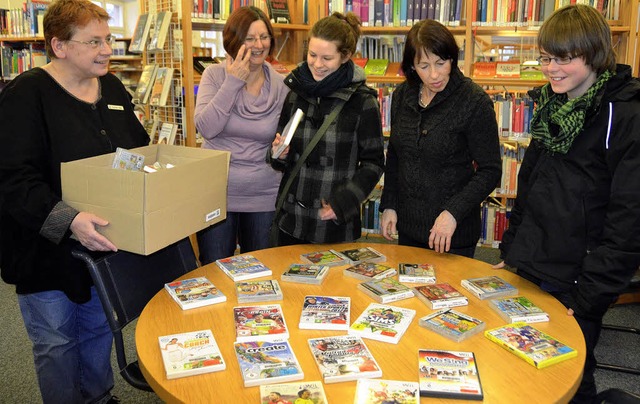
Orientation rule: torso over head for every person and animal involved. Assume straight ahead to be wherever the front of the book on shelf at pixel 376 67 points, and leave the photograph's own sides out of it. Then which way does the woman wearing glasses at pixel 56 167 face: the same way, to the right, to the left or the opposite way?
to the left

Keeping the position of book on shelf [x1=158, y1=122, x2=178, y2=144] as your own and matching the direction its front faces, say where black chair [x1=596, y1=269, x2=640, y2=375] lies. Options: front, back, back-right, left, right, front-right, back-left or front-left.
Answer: left

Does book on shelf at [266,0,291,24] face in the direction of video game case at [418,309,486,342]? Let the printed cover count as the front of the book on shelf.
yes

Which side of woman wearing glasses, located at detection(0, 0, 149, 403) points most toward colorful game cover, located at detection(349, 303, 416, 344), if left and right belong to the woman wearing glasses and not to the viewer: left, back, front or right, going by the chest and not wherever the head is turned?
front

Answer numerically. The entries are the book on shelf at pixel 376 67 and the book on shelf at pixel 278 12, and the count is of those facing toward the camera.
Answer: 2

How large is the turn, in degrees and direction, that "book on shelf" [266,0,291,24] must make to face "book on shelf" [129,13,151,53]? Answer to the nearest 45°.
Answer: approximately 90° to its right

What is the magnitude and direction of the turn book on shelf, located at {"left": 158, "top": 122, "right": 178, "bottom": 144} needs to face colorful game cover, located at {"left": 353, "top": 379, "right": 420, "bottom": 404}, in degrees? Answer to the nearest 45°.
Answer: approximately 45° to its left

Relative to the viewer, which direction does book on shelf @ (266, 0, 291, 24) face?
toward the camera

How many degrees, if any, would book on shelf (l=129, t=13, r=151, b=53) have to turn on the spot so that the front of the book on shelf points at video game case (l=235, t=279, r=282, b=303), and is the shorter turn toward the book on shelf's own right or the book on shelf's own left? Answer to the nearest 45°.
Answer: approximately 45° to the book on shelf's own left

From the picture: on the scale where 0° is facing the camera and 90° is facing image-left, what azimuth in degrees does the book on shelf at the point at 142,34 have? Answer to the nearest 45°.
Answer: approximately 45°

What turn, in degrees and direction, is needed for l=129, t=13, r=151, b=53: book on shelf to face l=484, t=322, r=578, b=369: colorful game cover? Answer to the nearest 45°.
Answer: approximately 45° to its left

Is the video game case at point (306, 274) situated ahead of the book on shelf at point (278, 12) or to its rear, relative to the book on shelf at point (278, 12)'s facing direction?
ahead

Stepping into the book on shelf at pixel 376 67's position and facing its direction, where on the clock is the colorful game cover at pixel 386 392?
The colorful game cover is roughly at 12 o'clock from the book on shelf.

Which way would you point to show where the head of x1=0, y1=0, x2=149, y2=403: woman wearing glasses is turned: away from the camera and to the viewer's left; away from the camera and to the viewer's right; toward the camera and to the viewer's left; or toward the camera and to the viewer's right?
toward the camera and to the viewer's right

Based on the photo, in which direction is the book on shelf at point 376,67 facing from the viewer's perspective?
toward the camera

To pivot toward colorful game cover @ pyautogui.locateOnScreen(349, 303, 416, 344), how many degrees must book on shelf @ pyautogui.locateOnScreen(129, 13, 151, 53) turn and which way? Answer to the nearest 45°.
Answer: approximately 45° to its left
